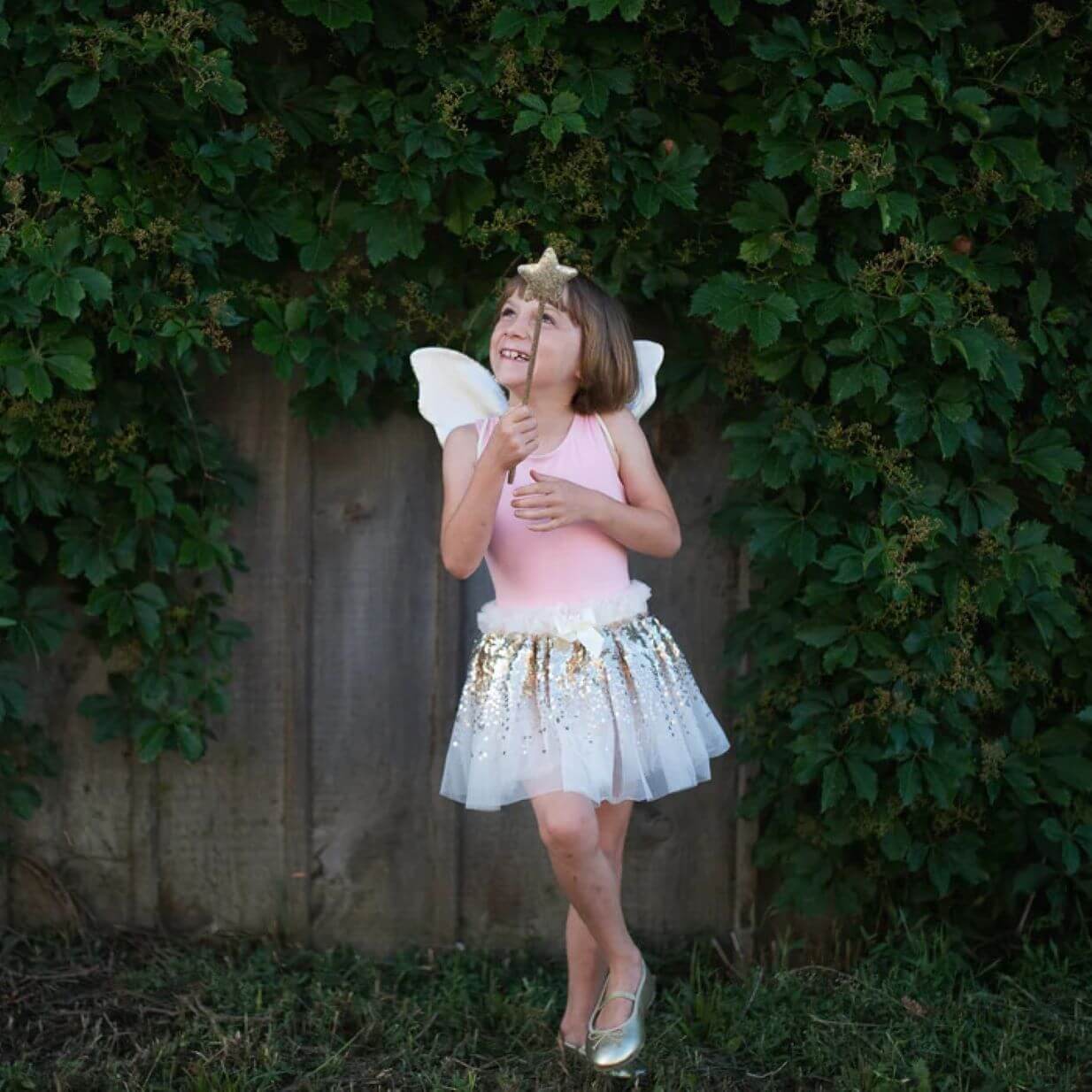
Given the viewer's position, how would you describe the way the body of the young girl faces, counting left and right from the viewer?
facing the viewer

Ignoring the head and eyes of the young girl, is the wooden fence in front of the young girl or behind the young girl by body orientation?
behind

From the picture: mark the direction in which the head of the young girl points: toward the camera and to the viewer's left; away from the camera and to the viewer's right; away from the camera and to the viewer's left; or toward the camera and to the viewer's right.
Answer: toward the camera and to the viewer's left
